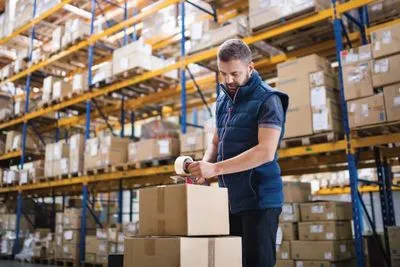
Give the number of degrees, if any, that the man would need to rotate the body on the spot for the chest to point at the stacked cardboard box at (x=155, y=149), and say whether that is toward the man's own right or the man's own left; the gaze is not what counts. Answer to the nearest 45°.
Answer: approximately 135° to the man's own right

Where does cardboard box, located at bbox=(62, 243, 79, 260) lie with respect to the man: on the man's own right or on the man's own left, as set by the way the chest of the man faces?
on the man's own right

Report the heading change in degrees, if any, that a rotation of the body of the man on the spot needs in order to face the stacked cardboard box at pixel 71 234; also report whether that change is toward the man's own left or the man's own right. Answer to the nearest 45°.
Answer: approximately 90° to the man's own right

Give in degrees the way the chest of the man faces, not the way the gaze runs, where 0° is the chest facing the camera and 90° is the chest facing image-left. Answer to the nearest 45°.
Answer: approximately 45°

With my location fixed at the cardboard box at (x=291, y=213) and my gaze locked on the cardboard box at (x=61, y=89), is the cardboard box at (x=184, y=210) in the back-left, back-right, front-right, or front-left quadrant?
back-left

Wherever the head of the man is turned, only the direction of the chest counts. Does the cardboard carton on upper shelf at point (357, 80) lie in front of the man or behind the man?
behind

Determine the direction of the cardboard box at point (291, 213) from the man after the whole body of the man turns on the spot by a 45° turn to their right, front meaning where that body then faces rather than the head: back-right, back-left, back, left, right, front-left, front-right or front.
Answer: right

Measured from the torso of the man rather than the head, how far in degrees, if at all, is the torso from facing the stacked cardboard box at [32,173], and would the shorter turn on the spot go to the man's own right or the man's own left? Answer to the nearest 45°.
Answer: approximately 90° to the man's own right

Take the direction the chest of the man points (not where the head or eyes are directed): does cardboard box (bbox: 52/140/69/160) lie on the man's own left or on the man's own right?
on the man's own right

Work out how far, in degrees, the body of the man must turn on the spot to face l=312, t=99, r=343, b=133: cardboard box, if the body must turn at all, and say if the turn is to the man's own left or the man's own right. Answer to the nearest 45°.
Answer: approximately 135° to the man's own right
